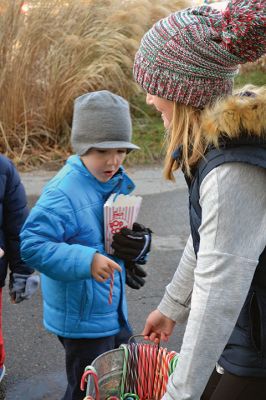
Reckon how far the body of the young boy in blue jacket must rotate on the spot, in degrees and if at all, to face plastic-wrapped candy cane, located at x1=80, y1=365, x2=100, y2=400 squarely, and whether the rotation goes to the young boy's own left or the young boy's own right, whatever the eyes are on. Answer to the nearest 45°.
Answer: approximately 45° to the young boy's own right

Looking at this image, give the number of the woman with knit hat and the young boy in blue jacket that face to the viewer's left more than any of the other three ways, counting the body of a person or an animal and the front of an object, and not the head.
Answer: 1

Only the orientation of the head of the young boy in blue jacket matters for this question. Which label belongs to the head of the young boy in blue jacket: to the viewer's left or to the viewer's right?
to the viewer's right

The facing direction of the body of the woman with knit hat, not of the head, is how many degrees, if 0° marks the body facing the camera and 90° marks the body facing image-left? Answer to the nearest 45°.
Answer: approximately 90°

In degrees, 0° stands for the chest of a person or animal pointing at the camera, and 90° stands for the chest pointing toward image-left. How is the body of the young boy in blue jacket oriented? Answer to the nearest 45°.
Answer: approximately 315°
